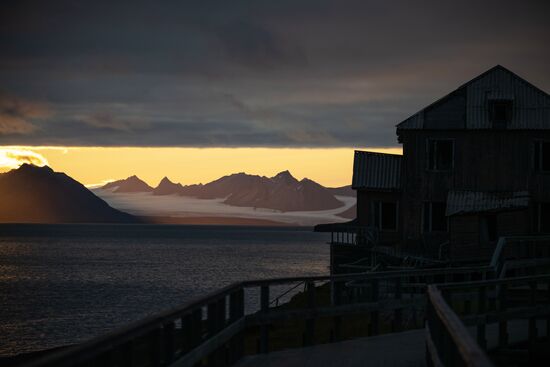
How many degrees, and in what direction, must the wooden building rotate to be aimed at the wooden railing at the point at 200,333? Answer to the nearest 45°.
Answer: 0° — it already faces it
